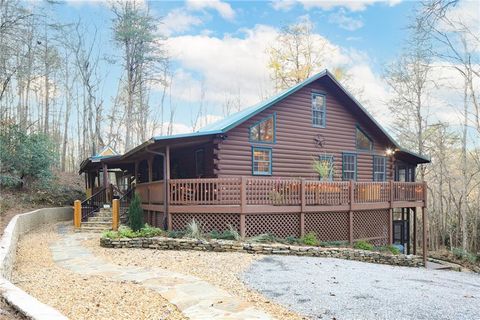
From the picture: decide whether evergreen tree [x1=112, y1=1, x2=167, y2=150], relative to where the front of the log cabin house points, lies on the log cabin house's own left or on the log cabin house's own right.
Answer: on the log cabin house's own right

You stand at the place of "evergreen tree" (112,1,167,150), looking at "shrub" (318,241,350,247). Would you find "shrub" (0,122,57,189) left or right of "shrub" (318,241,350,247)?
right
